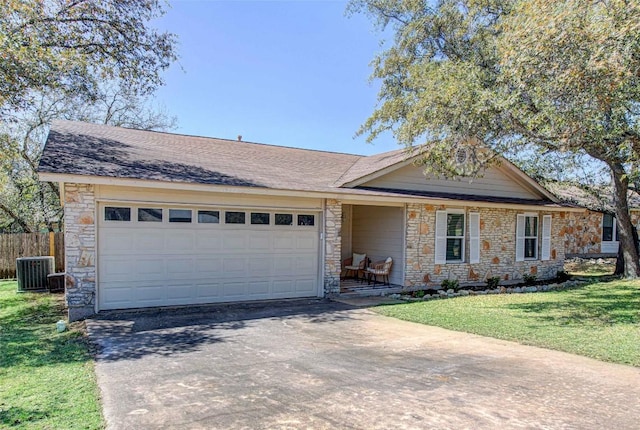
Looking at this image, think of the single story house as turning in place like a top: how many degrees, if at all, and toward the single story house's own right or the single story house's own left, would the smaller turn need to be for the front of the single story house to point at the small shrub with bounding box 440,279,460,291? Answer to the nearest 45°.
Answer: approximately 45° to the single story house's own left

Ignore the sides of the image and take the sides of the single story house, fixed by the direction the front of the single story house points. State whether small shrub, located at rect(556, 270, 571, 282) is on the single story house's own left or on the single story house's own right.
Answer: on the single story house's own left

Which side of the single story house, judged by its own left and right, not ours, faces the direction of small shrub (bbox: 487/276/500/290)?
left

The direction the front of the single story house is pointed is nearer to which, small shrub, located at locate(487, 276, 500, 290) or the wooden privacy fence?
the small shrub

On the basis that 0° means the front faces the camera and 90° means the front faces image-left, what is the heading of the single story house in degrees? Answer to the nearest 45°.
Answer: approximately 315°

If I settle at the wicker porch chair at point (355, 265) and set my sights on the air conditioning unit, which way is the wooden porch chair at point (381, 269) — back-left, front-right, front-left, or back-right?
back-left
